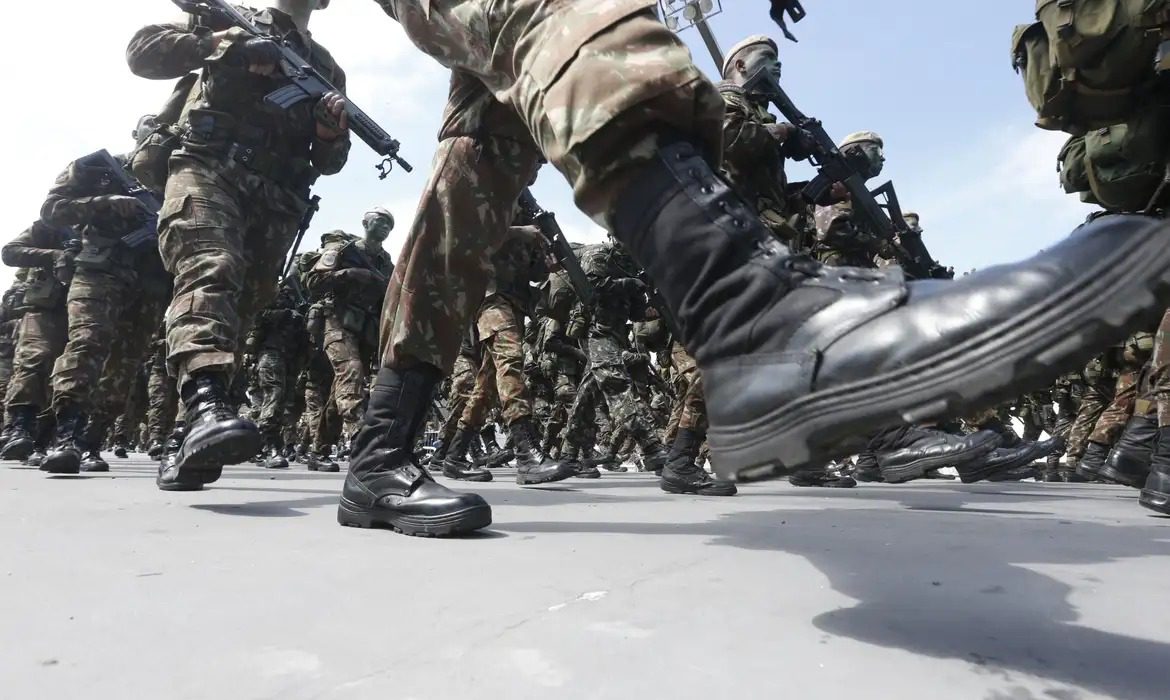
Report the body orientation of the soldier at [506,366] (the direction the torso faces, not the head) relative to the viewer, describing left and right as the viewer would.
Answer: facing to the right of the viewer

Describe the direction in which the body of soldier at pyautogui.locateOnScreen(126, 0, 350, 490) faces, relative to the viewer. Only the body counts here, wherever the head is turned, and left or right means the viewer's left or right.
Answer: facing the viewer and to the right of the viewer

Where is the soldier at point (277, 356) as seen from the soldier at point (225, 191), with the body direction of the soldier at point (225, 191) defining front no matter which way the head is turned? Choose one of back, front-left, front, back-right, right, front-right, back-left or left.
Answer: back-left

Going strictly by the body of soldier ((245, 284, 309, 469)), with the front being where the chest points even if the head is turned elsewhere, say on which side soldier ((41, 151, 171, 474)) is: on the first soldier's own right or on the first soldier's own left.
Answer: on the first soldier's own right

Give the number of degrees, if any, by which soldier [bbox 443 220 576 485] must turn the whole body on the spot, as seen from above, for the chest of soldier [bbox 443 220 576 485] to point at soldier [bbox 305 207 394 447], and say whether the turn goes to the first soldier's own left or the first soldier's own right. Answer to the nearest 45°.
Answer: approximately 135° to the first soldier's own left

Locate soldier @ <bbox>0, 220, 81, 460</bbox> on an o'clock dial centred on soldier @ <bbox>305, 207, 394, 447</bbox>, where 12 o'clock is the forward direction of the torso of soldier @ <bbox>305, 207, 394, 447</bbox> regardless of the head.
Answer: soldier @ <bbox>0, 220, 81, 460</bbox> is roughly at 4 o'clock from soldier @ <bbox>305, 207, 394, 447</bbox>.
